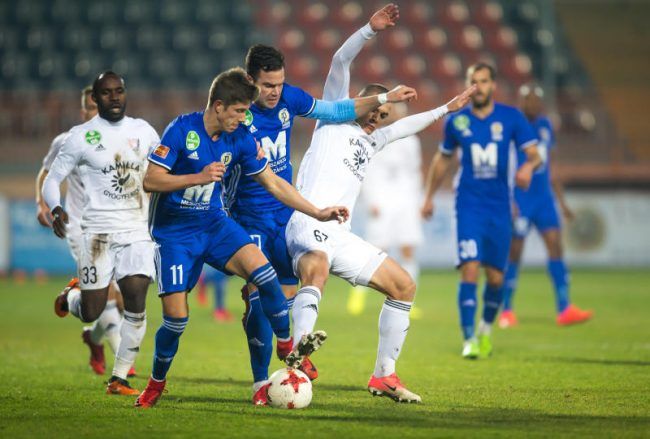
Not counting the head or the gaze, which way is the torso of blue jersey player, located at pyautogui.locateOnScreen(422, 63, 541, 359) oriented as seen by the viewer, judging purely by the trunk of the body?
toward the camera

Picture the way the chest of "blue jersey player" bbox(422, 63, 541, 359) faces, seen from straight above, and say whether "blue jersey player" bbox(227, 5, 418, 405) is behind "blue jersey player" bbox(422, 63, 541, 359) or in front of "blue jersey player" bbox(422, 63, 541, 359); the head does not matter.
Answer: in front

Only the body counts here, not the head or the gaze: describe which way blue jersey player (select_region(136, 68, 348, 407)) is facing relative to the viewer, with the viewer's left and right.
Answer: facing the viewer and to the right of the viewer

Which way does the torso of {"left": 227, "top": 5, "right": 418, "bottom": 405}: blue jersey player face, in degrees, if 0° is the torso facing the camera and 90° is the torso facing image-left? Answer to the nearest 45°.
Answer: approximately 315°

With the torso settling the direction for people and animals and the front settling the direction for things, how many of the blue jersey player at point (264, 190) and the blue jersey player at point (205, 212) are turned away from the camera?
0

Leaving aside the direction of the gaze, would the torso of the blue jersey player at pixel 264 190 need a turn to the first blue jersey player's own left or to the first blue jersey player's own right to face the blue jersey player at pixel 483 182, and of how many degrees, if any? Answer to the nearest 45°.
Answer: approximately 90° to the first blue jersey player's own left

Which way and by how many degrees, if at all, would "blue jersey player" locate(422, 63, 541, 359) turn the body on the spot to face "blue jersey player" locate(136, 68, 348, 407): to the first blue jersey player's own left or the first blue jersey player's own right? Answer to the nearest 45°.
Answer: approximately 45° to the first blue jersey player's own right

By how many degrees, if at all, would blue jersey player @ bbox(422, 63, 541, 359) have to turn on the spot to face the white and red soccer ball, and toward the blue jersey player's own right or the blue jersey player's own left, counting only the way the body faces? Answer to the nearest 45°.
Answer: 0° — they already face it

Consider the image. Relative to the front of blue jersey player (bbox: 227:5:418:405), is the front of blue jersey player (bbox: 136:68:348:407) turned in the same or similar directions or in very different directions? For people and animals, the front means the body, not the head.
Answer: same or similar directions

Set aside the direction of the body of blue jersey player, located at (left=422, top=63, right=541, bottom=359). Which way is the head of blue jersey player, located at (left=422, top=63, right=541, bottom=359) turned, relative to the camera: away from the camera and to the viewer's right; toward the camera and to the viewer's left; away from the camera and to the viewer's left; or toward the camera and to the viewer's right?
toward the camera and to the viewer's left
